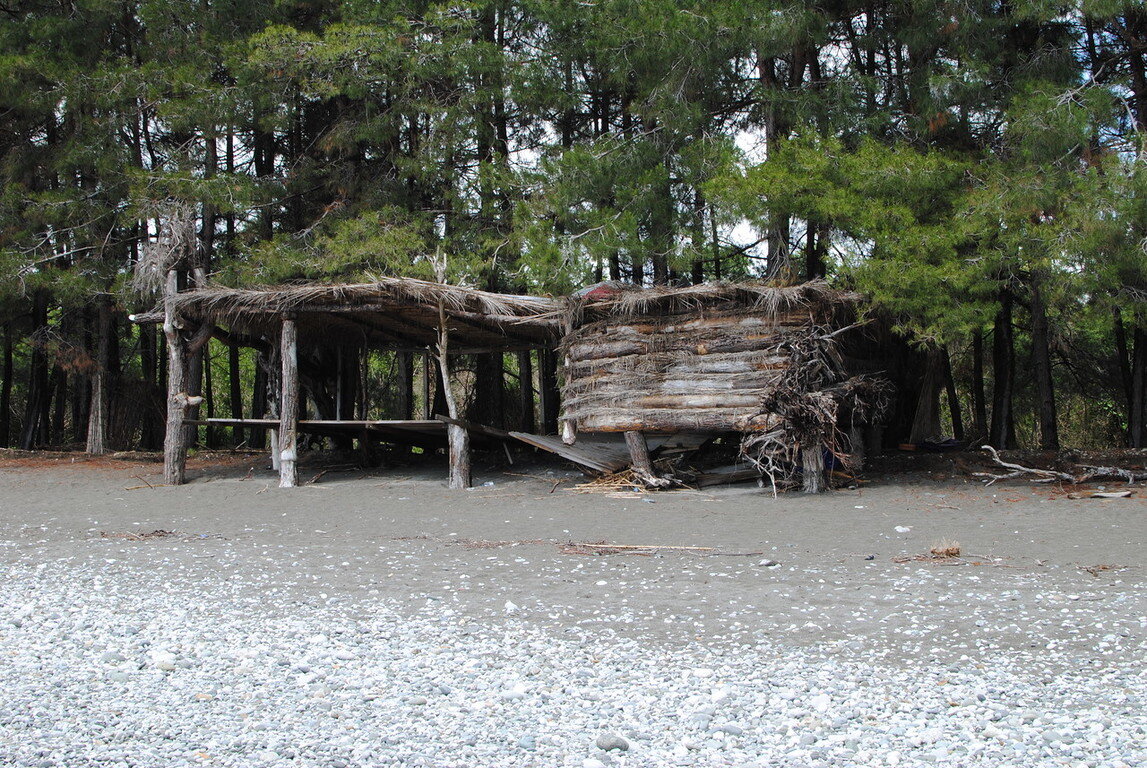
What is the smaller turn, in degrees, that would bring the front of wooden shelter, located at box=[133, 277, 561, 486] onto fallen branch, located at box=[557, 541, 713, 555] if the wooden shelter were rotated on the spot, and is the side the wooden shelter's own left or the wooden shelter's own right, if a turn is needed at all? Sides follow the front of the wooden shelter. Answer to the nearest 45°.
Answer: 0° — it already faces it

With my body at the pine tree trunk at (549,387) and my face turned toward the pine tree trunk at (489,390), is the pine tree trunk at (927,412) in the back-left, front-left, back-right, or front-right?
back-left

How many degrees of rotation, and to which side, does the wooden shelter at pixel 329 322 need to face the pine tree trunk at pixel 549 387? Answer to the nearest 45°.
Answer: approximately 135° to its left

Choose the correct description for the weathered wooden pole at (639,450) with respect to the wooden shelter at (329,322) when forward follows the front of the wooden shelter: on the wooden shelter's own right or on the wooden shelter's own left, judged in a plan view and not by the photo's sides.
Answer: on the wooden shelter's own left

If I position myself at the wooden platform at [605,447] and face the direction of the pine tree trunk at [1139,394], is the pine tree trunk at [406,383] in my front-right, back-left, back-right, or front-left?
back-left

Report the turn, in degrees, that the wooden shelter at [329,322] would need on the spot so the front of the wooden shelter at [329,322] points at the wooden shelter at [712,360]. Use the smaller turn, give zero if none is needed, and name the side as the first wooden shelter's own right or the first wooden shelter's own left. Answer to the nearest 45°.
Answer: approximately 45° to the first wooden shelter's own left

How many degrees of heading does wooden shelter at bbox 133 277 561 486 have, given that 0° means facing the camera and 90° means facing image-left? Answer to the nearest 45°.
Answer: approximately 0°

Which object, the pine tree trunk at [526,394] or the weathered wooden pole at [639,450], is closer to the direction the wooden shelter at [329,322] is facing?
the weathered wooden pole

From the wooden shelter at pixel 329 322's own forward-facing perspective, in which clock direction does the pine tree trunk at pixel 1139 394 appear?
The pine tree trunk is roughly at 9 o'clock from the wooden shelter.

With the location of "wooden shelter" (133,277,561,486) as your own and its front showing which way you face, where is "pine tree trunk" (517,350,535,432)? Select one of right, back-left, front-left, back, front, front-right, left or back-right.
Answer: back-left

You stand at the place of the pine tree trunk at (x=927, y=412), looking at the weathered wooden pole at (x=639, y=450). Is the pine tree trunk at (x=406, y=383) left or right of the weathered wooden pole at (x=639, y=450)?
right

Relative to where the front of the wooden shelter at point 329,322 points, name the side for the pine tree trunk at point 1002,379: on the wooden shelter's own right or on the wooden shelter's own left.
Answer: on the wooden shelter's own left

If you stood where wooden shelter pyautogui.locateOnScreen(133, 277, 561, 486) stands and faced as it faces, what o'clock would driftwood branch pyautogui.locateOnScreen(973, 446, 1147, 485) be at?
The driftwood branch is roughly at 10 o'clock from the wooden shelter.

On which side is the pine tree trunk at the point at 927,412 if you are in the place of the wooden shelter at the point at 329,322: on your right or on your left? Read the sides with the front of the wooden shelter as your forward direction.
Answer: on your left

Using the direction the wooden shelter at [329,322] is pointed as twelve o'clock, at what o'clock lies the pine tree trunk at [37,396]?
The pine tree trunk is roughly at 5 o'clock from the wooden shelter.
